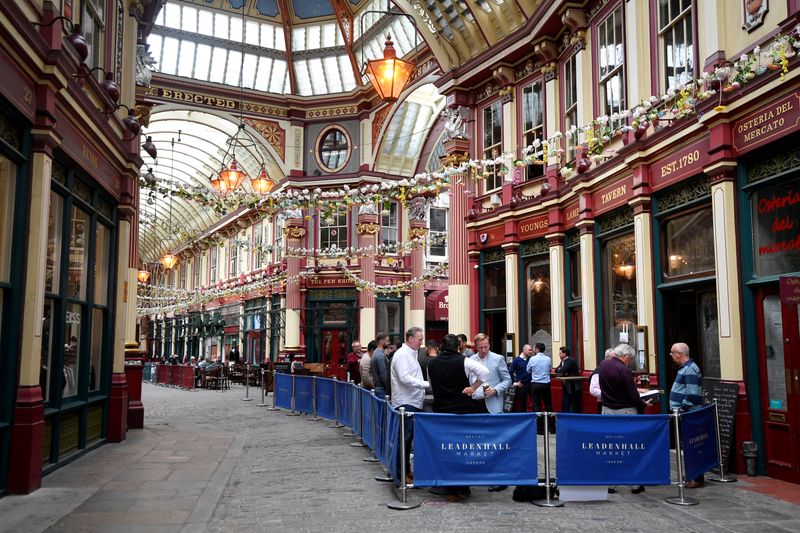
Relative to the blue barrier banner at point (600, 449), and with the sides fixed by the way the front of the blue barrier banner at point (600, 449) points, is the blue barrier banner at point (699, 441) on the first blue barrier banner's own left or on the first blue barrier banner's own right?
on the first blue barrier banner's own left

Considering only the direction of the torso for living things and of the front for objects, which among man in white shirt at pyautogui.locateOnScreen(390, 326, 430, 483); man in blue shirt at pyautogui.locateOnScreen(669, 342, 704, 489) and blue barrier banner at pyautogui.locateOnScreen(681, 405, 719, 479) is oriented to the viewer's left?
the man in blue shirt

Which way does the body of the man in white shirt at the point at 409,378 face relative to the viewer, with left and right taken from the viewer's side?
facing to the right of the viewer

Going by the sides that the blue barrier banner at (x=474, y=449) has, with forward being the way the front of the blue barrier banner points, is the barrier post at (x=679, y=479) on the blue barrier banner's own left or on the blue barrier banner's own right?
on the blue barrier banner's own left

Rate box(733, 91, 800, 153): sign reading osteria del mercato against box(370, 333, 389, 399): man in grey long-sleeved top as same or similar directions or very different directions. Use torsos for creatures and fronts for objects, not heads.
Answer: very different directions

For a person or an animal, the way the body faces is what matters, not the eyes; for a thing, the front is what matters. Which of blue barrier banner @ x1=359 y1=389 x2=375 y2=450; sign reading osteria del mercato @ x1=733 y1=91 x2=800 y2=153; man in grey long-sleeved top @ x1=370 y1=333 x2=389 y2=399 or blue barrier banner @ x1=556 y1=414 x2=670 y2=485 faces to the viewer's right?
the man in grey long-sleeved top

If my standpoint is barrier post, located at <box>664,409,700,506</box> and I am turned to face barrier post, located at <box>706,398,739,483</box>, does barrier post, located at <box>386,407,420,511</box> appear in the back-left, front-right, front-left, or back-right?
back-left

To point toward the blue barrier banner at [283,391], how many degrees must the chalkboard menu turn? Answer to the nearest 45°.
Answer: approximately 90° to its right

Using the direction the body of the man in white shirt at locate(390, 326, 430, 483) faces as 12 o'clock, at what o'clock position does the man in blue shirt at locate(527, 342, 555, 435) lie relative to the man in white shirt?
The man in blue shirt is roughly at 10 o'clock from the man in white shirt.

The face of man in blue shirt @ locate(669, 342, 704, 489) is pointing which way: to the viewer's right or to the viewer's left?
to the viewer's left
